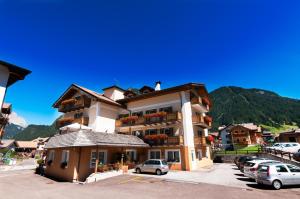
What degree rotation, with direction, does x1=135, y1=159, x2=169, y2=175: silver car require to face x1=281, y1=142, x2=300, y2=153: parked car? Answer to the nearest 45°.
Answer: approximately 90° to its right

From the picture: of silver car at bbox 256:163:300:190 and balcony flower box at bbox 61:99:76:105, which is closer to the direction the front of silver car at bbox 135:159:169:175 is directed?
the balcony flower box

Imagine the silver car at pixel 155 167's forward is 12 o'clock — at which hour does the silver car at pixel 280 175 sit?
the silver car at pixel 280 175 is roughly at 6 o'clock from the silver car at pixel 155 167.

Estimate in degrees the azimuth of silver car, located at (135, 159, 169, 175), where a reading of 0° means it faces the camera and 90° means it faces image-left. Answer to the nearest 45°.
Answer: approximately 135°

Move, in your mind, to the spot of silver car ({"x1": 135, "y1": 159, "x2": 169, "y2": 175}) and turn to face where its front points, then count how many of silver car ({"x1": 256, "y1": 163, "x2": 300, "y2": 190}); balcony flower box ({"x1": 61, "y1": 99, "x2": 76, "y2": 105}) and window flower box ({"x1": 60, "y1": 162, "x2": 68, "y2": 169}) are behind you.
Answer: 1

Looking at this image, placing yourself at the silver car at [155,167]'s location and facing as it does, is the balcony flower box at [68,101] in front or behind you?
in front
